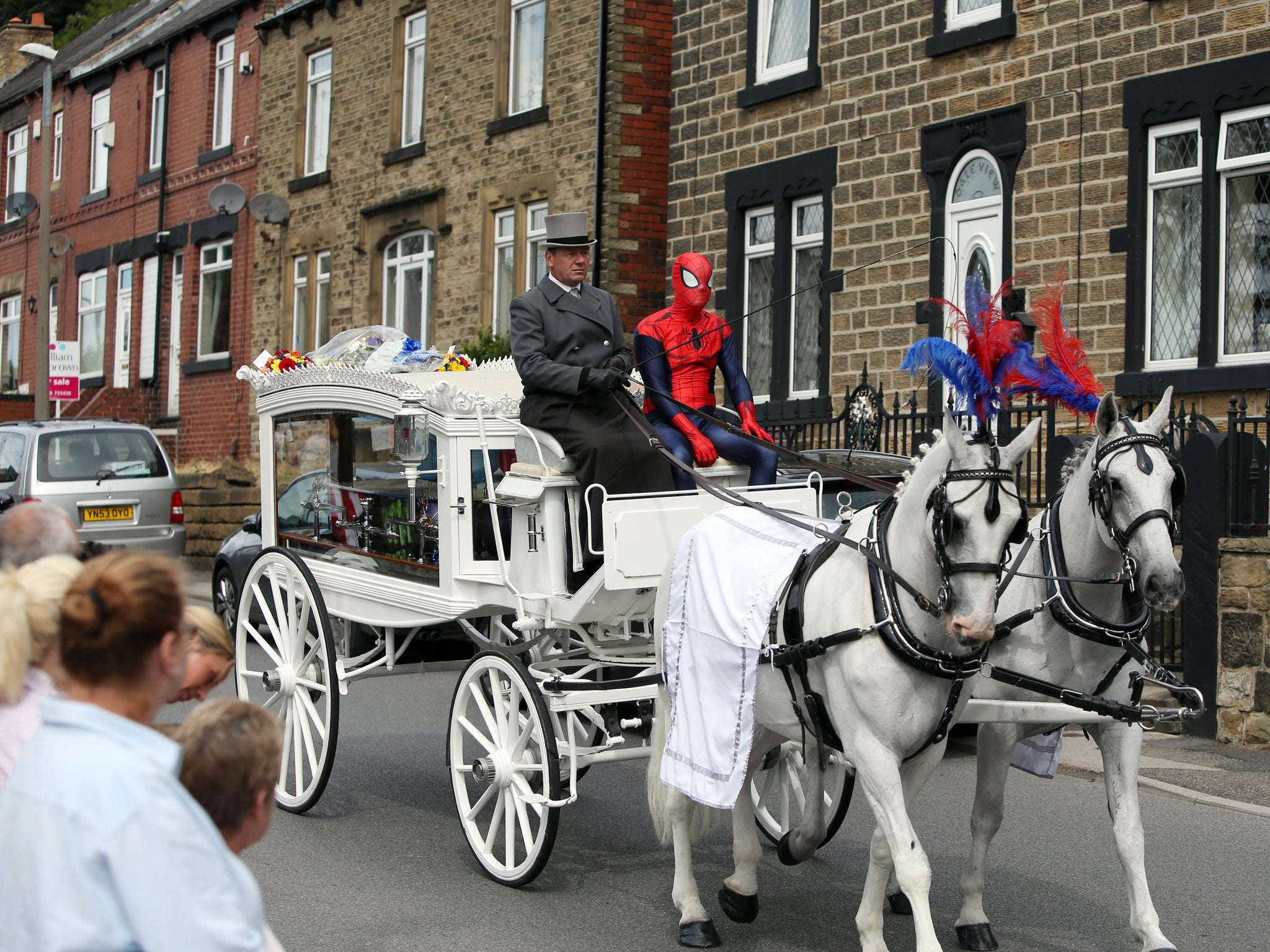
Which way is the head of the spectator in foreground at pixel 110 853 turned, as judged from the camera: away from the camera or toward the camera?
away from the camera

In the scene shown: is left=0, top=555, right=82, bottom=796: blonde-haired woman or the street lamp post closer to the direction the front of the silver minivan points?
the street lamp post

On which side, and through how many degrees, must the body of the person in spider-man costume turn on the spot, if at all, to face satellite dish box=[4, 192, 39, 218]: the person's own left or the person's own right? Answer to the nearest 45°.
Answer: approximately 180°

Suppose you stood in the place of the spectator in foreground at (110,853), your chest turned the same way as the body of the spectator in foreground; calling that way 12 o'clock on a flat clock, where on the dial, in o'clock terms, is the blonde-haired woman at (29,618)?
The blonde-haired woman is roughly at 10 o'clock from the spectator in foreground.

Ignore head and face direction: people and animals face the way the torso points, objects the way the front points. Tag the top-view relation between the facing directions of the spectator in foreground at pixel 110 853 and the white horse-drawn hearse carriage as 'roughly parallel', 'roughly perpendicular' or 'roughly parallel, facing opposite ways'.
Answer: roughly perpendicular

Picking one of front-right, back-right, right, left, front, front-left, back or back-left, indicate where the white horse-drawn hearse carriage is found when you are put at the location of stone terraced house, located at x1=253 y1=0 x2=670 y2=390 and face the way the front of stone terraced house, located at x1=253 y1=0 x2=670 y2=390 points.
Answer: front-left

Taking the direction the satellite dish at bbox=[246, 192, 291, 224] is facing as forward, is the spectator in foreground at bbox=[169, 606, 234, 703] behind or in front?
in front

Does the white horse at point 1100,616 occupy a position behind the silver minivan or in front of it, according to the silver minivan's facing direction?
behind

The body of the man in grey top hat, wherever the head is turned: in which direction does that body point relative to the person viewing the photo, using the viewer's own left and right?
facing the viewer and to the right of the viewer

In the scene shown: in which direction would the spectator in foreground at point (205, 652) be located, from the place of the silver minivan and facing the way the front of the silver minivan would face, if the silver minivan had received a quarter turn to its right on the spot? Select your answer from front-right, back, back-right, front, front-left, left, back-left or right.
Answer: back-right

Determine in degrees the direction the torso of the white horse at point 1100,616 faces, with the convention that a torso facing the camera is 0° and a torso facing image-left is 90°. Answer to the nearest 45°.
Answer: approximately 315°

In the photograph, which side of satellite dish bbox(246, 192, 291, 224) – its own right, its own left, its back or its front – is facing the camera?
front
